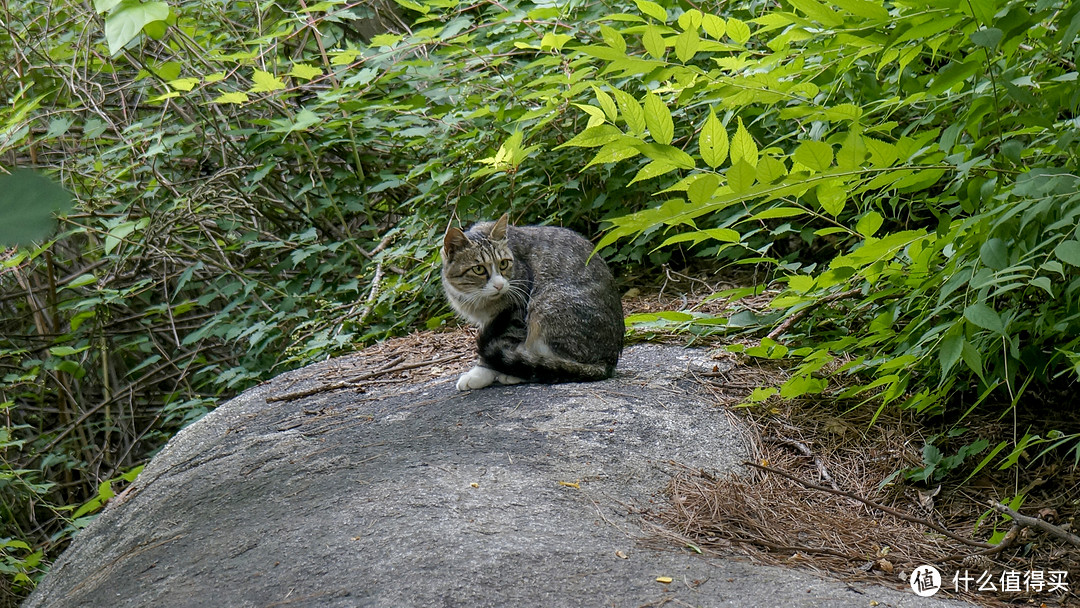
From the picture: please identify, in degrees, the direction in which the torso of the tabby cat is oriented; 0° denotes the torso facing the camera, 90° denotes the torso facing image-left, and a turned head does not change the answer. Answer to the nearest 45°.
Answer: approximately 90°

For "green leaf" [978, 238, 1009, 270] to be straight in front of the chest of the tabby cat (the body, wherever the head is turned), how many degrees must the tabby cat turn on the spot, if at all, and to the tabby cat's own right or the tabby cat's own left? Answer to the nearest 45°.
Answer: approximately 135° to the tabby cat's own left

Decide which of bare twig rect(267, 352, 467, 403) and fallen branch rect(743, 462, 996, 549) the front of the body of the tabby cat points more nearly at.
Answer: the bare twig
